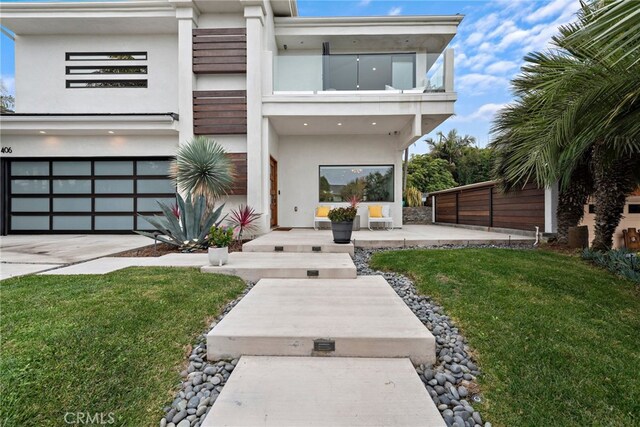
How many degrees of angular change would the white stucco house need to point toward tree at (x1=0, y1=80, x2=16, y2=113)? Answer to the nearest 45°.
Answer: approximately 135° to its right

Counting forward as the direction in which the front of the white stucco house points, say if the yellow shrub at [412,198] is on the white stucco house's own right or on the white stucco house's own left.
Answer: on the white stucco house's own left

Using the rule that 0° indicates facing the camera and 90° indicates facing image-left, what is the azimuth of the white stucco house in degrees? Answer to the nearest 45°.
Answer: approximately 0°

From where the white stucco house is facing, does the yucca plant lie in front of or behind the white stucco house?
in front

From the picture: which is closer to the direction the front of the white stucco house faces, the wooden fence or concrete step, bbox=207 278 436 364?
the concrete step

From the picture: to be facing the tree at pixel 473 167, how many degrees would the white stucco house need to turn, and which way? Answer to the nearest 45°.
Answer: approximately 135° to its left

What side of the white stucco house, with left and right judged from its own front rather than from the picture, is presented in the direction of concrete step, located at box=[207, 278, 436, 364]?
front

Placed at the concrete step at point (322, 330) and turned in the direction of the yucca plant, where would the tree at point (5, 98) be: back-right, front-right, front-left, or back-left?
front-left

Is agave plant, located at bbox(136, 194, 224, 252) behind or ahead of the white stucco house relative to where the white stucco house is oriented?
ahead

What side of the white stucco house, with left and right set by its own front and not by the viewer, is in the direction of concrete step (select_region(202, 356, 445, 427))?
front

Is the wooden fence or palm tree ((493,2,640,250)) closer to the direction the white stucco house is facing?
the palm tree

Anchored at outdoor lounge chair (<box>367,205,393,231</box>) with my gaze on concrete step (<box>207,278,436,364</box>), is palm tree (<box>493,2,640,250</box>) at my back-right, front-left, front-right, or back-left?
front-left

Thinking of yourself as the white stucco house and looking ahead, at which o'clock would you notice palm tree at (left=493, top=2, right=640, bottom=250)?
The palm tree is roughly at 11 o'clock from the white stucco house.
